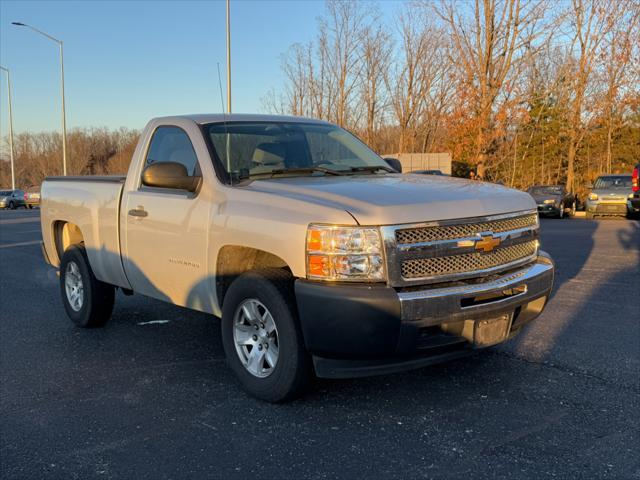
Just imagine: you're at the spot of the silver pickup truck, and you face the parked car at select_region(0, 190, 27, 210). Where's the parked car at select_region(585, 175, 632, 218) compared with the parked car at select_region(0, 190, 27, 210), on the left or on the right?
right

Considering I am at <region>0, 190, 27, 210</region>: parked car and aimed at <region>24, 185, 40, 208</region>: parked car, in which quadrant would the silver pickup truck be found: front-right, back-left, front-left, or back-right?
front-right

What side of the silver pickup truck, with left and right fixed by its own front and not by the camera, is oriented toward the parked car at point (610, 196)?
left

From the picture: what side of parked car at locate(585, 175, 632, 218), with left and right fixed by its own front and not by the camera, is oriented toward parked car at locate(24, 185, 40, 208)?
right

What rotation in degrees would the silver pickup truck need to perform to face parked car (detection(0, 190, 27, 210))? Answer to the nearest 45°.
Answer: approximately 180°

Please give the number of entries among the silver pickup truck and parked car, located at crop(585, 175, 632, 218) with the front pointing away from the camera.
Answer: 0

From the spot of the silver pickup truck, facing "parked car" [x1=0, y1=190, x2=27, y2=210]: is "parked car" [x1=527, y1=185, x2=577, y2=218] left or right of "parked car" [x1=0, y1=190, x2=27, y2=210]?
right

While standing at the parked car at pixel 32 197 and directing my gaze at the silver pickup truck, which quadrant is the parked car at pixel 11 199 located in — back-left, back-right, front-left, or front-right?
back-right

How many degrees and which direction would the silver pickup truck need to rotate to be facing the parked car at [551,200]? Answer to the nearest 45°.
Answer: approximately 90° to its left

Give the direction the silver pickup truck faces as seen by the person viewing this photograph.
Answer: facing the viewer and to the right of the viewer

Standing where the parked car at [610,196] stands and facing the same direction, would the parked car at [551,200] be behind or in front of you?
behind

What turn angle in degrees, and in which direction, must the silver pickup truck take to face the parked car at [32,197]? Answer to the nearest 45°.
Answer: approximately 180°

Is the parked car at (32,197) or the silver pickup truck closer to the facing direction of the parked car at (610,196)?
the silver pickup truck

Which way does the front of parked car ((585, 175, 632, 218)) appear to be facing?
toward the camera
